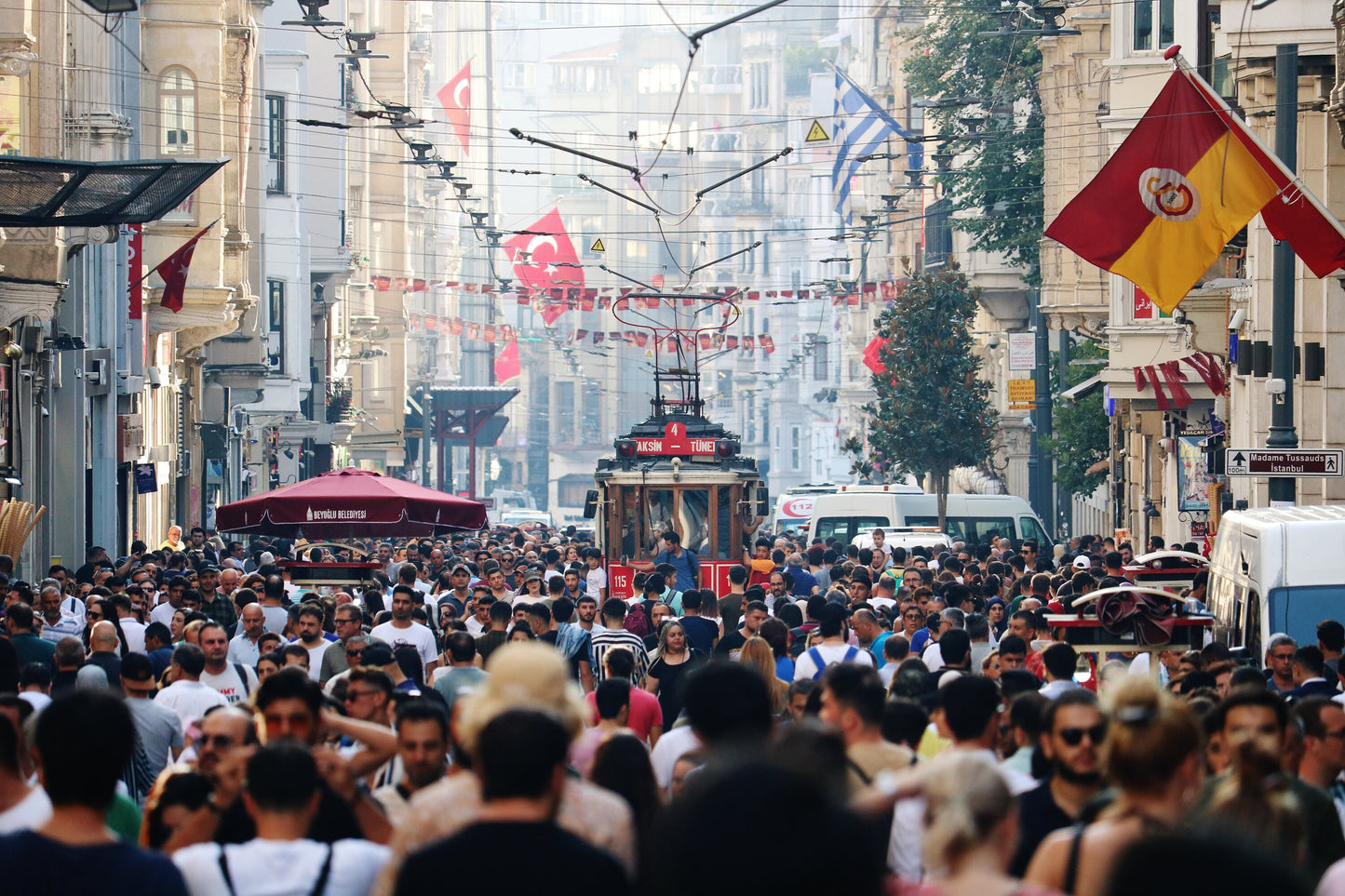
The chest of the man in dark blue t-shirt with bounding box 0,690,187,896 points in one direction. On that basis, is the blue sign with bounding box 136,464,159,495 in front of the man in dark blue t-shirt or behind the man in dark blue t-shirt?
in front

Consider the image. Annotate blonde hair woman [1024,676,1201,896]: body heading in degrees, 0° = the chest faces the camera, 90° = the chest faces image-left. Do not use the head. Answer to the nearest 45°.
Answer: approximately 225°

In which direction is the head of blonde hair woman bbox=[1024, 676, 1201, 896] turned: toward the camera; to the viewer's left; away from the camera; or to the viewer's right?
away from the camera

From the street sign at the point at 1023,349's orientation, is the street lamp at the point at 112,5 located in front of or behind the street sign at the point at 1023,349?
in front

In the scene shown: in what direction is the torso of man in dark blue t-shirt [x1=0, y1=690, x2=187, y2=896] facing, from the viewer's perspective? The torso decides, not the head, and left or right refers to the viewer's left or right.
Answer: facing away from the viewer

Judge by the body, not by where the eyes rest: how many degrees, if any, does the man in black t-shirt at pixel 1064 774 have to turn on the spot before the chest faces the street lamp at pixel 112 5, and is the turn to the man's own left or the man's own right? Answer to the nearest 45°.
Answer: approximately 180°

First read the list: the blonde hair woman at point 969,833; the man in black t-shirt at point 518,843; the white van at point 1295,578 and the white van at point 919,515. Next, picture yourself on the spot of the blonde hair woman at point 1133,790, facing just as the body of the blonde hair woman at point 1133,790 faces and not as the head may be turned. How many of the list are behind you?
2

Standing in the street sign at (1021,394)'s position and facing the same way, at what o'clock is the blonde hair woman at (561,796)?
The blonde hair woman is roughly at 12 o'clock from the street sign.
